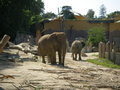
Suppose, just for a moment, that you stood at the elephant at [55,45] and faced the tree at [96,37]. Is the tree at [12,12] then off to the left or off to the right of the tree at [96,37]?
left

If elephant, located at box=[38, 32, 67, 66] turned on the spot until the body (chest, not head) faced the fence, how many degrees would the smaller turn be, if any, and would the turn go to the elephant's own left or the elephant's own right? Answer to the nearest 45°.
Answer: approximately 90° to the elephant's own left

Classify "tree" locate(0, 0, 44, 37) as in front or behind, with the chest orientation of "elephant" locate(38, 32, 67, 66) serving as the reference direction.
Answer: behind

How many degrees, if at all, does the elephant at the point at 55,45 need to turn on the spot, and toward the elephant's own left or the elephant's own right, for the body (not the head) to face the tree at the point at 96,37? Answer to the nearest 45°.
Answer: approximately 135° to the elephant's own left
